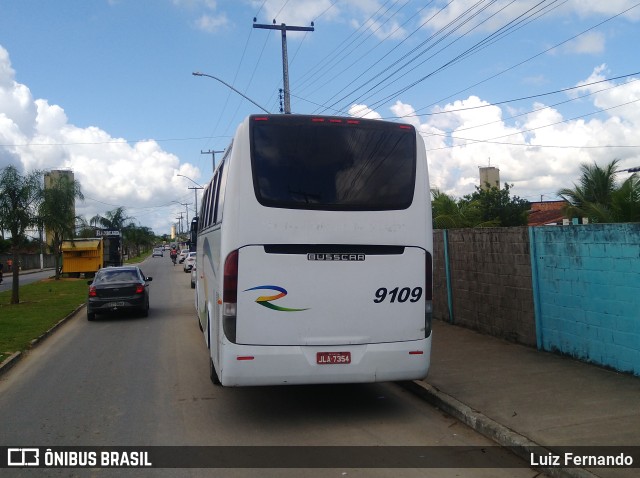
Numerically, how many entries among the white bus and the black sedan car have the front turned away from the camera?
2

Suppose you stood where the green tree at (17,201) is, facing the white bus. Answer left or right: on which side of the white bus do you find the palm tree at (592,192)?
left

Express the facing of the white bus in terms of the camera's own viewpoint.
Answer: facing away from the viewer

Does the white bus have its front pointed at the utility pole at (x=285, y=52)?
yes

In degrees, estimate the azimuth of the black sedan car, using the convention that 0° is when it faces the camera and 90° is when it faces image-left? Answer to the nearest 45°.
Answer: approximately 180°

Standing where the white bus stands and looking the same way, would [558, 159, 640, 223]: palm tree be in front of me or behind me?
in front

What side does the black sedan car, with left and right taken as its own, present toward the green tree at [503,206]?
right

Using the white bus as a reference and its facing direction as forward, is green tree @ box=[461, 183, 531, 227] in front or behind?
in front

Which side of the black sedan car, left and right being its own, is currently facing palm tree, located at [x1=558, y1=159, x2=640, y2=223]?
right

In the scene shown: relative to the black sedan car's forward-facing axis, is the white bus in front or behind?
behind
